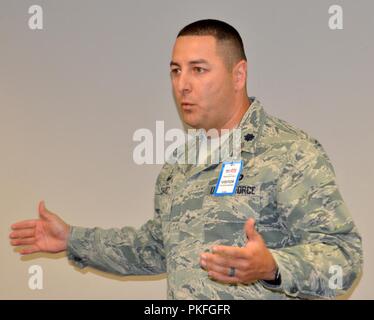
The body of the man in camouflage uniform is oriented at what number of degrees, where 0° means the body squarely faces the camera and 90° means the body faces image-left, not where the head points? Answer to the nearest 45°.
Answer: approximately 45°
